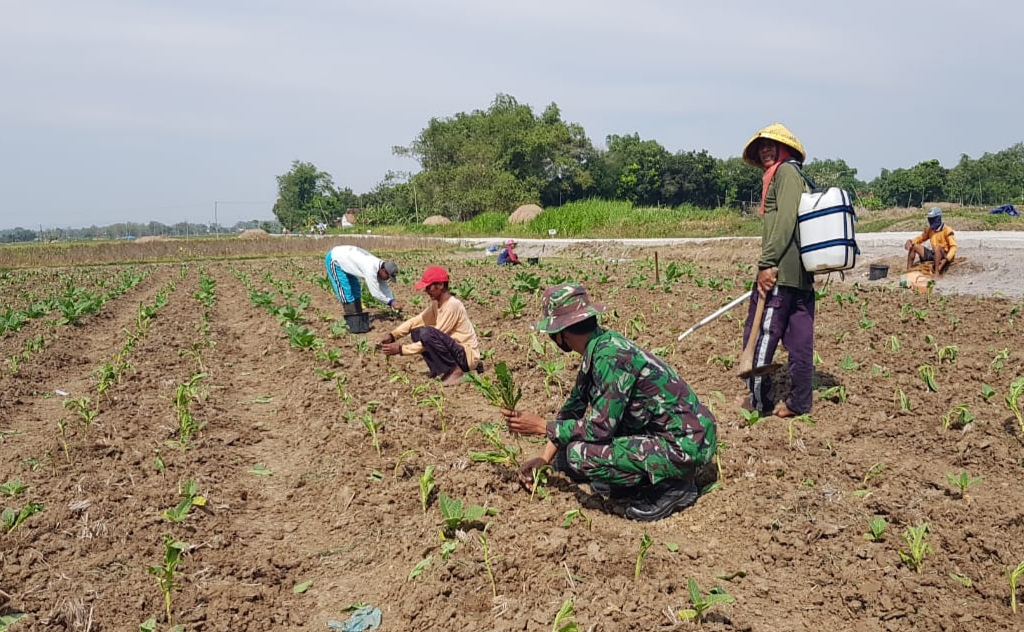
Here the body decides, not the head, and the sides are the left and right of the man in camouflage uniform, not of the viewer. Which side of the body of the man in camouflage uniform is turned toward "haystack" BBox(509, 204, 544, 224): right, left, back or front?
right

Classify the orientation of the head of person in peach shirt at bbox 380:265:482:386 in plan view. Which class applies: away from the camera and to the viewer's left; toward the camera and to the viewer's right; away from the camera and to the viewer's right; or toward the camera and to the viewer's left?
toward the camera and to the viewer's left

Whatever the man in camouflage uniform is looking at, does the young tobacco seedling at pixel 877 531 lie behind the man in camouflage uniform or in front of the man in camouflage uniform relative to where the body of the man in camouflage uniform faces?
behind

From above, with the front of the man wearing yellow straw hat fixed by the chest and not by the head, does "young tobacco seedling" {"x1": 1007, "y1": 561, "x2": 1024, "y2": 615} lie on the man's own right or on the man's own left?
on the man's own left

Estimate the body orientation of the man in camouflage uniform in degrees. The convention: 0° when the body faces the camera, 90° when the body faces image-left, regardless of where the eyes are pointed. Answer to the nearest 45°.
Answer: approximately 90°

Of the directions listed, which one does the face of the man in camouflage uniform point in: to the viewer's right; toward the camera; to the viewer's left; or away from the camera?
to the viewer's left

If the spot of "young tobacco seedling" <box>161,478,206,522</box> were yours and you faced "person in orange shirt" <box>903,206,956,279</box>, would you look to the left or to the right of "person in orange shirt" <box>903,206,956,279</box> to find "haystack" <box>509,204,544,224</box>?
left
